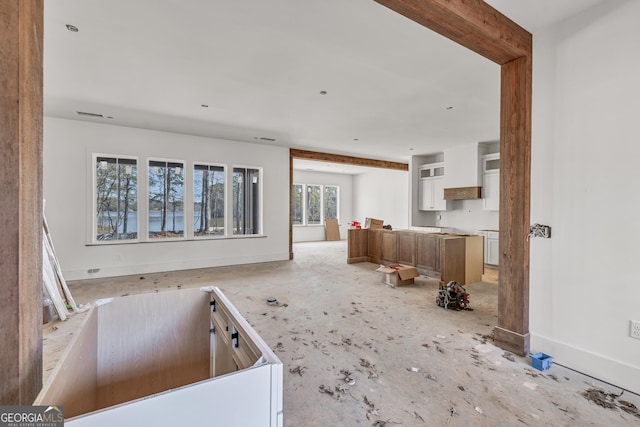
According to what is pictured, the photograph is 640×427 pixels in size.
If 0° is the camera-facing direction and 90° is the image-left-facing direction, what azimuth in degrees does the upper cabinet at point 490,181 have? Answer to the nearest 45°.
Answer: approximately 45°

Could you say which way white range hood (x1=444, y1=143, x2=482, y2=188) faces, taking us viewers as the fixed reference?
facing the viewer and to the left of the viewer

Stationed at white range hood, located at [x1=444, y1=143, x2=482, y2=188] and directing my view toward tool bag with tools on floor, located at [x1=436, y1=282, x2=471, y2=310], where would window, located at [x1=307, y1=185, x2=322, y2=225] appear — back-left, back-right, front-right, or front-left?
back-right

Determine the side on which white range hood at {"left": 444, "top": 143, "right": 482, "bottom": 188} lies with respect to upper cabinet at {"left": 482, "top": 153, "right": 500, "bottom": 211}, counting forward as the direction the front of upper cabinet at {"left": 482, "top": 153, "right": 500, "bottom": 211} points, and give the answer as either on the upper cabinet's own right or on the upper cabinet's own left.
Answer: on the upper cabinet's own right

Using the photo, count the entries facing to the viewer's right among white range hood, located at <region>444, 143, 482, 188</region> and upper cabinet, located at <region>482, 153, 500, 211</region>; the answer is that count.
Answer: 0

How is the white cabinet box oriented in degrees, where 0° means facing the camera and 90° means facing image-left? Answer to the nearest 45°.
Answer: approximately 270°

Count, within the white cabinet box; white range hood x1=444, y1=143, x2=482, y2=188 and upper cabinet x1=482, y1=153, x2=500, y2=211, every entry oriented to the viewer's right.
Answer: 1

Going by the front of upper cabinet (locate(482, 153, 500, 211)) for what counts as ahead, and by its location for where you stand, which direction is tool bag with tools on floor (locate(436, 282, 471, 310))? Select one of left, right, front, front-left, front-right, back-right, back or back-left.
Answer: front-left

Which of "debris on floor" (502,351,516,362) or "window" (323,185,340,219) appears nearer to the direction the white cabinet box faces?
the debris on floor
